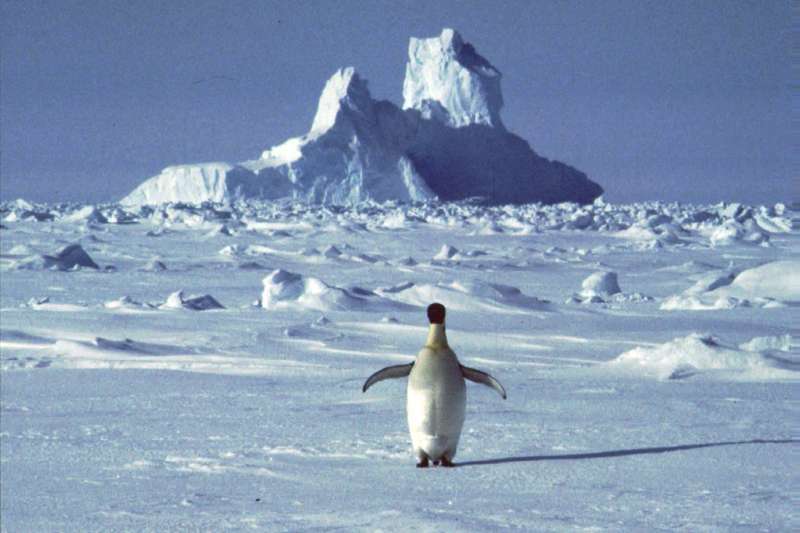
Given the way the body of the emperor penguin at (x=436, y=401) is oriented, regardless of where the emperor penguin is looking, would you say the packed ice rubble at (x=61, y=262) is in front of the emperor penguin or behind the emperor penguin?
behind

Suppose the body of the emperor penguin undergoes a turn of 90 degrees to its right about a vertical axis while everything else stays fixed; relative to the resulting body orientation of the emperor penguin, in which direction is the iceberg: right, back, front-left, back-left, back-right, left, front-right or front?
right

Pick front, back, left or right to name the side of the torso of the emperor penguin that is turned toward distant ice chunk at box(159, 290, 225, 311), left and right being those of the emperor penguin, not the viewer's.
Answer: back

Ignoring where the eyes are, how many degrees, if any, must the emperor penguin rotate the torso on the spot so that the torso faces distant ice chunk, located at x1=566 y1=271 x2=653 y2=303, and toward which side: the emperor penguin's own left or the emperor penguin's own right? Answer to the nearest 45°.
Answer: approximately 180°

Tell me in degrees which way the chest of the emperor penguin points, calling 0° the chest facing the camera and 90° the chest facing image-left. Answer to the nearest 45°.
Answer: approximately 0°

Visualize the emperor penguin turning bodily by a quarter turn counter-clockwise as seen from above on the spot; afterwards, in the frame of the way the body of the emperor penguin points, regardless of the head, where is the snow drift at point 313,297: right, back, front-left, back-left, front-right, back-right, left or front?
left

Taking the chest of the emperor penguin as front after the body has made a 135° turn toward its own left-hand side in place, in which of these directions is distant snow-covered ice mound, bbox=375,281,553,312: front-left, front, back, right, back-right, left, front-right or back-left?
front-left

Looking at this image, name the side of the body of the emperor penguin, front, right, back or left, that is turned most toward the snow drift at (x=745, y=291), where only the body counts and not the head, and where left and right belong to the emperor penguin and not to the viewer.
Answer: back
